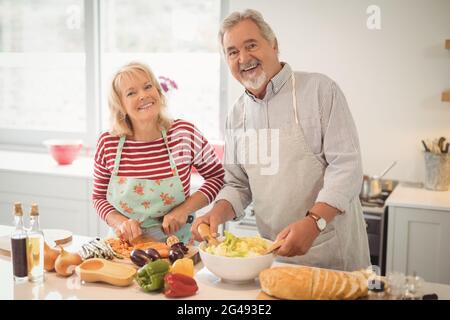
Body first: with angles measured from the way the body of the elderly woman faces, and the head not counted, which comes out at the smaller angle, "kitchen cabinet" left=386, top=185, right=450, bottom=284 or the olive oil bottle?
the olive oil bottle

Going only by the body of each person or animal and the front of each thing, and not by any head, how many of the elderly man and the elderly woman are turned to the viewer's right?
0

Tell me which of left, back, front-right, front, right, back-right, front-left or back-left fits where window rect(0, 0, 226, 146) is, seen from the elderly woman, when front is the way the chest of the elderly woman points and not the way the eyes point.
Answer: back

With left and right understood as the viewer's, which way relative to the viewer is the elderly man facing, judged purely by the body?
facing the viewer and to the left of the viewer

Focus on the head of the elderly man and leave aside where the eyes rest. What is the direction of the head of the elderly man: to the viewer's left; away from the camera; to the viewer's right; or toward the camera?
toward the camera

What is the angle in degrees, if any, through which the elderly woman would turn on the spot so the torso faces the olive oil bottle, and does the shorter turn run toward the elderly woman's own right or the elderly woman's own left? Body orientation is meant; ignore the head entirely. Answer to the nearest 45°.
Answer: approximately 45° to the elderly woman's own right

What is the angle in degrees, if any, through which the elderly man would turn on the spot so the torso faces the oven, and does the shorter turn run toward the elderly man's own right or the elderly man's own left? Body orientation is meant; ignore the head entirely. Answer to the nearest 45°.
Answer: approximately 180°

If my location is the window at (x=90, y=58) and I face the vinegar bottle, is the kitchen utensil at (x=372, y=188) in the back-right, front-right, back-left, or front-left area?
front-left

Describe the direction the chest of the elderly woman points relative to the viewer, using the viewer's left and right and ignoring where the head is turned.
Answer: facing the viewer

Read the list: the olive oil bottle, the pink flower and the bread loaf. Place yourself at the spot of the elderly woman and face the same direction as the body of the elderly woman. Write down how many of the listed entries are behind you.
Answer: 1
